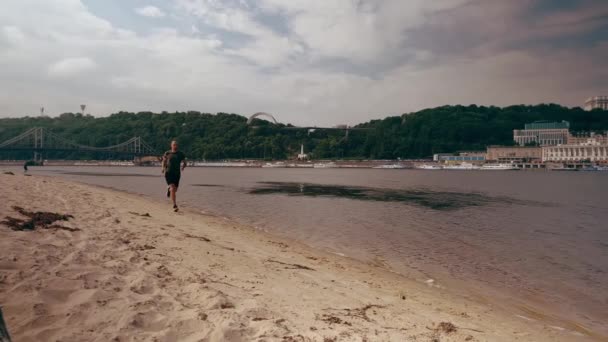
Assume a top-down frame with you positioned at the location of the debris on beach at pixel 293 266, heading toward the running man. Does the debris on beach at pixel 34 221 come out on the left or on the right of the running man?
left

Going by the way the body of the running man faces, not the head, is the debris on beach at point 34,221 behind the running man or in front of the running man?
in front

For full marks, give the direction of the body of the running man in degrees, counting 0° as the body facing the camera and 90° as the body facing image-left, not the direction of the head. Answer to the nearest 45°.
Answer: approximately 0°

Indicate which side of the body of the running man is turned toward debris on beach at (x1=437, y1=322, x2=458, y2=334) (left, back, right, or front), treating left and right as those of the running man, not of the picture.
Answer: front
